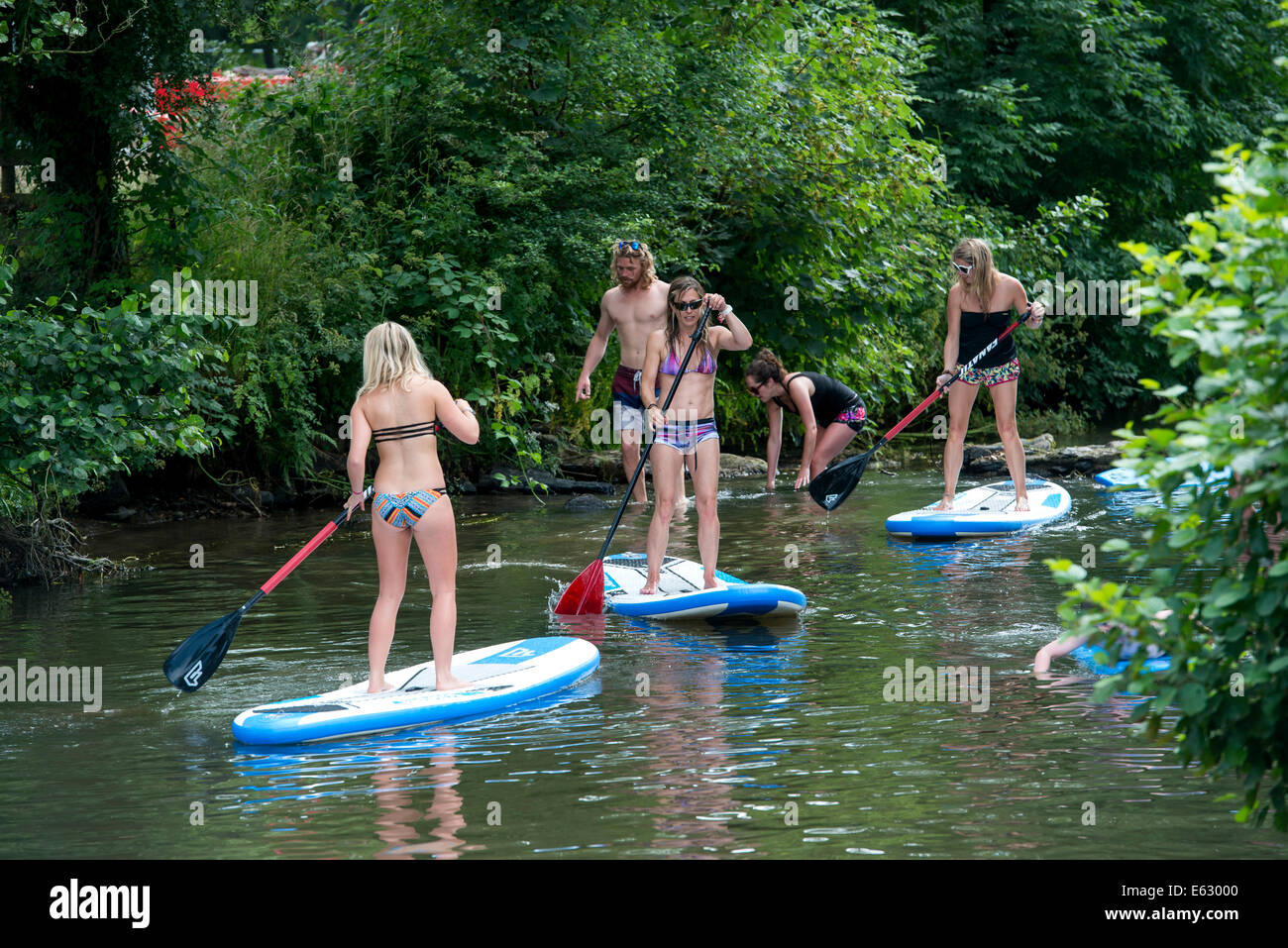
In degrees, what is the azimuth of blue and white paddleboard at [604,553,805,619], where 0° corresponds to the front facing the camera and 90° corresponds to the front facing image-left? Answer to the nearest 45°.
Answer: approximately 315°

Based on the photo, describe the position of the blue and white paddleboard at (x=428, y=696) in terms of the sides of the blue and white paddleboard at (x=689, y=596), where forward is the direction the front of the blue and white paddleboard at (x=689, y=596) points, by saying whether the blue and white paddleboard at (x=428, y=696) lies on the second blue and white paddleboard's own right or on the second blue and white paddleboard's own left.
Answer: on the second blue and white paddleboard's own right

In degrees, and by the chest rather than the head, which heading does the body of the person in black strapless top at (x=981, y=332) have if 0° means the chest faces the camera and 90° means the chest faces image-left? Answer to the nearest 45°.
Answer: approximately 0°

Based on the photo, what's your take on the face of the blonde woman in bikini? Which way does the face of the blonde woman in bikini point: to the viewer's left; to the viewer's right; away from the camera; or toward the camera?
away from the camera

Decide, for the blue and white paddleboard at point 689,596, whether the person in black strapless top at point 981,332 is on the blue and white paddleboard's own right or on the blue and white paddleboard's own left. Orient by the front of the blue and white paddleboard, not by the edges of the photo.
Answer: on the blue and white paddleboard's own left
